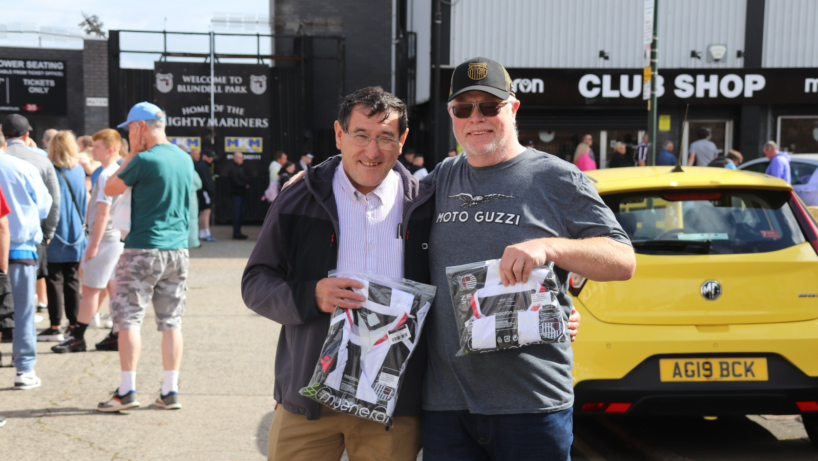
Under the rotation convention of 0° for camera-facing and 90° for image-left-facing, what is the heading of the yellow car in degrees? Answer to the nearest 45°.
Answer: approximately 180°

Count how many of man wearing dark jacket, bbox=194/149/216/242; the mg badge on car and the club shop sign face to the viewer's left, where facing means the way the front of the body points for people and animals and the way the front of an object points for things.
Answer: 0

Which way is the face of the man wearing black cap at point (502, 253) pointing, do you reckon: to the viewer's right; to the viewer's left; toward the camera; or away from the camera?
toward the camera

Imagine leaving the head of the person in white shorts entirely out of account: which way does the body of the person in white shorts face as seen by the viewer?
to the viewer's left

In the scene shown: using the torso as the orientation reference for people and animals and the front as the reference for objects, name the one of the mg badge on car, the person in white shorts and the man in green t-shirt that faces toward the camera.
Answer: the mg badge on car

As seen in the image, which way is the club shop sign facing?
toward the camera

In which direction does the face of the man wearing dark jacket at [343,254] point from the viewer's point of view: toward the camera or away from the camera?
toward the camera

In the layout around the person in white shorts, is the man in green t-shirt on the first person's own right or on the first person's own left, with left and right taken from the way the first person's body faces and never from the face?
on the first person's own left

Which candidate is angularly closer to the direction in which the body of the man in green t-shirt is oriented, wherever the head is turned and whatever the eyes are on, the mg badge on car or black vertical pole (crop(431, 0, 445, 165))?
the black vertical pole

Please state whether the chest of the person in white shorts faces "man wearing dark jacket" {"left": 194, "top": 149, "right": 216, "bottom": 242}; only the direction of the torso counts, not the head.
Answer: no

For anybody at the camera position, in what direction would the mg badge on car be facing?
facing the viewer

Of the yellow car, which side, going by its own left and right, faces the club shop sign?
front
